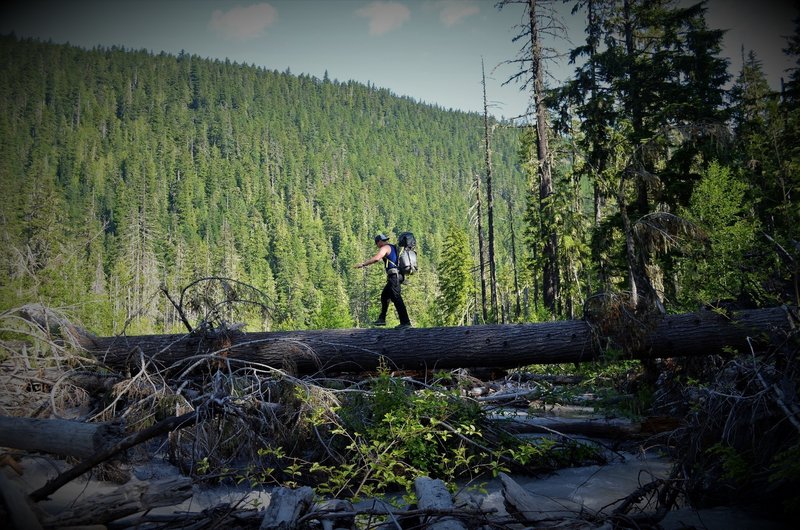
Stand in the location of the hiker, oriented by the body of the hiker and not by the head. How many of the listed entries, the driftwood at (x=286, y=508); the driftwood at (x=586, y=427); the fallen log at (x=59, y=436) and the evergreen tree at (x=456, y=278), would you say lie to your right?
1

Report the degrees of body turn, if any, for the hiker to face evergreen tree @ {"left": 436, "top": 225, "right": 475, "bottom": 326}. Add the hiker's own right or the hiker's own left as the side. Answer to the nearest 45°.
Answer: approximately 90° to the hiker's own right

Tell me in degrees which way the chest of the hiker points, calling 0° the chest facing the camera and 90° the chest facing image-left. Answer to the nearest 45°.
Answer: approximately 90°

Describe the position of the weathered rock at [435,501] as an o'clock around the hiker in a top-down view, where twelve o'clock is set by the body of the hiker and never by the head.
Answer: The weathered rock is roughly at 9 o'clock from the hiker.

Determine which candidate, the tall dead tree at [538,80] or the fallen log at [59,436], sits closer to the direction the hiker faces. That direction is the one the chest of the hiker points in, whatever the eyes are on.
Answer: the fallen log

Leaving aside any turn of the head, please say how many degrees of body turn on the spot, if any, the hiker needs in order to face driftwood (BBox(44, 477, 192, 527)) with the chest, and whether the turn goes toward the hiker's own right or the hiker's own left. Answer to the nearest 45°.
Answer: approximately 90° to the hiker's own left

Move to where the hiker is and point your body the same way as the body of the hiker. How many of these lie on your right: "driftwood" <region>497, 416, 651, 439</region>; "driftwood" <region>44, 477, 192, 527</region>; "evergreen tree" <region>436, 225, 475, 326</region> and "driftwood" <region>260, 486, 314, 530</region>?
1

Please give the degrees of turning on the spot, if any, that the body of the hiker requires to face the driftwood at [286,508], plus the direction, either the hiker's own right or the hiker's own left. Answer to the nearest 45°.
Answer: approximately 90° to the hiker's own left

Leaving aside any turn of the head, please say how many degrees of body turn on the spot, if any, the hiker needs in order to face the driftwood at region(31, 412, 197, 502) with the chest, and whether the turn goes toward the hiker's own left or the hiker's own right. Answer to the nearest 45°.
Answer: approximately 90° to the hiker's own left
